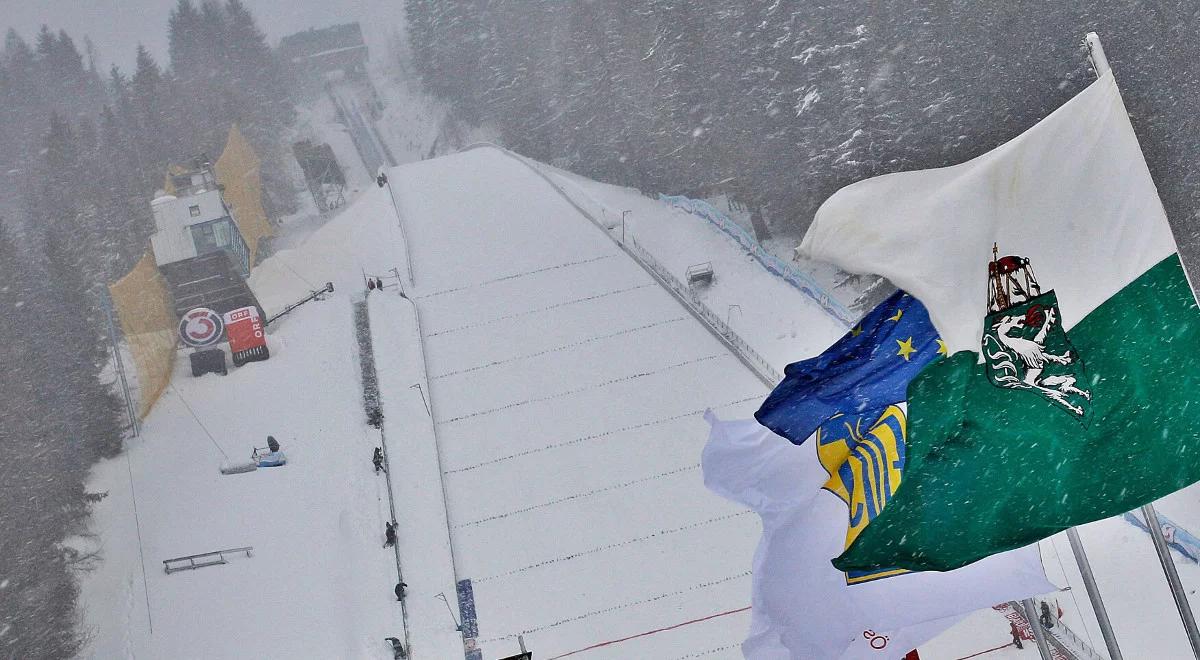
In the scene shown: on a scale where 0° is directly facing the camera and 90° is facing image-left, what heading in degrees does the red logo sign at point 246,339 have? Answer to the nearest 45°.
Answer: approximately 0°

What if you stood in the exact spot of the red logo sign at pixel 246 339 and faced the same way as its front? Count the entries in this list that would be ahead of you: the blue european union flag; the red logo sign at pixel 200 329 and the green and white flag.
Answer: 2

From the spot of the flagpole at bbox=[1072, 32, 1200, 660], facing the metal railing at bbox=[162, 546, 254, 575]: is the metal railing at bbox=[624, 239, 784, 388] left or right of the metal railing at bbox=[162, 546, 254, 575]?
right

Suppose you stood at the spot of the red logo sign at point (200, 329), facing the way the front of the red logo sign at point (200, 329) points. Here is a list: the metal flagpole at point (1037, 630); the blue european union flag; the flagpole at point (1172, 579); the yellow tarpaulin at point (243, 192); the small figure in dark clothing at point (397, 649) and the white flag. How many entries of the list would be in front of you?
5

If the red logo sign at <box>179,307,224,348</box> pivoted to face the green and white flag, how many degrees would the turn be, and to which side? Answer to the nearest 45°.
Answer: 0° — it already faces it

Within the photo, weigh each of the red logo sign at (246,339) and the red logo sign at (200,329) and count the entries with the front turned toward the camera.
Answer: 2

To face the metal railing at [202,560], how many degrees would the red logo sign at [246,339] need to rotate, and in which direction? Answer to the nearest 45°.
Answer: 0° — it already faces it

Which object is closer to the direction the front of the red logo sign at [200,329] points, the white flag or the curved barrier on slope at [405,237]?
the white flag

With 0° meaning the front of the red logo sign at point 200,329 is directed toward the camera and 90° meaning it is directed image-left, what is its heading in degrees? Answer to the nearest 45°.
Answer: approximately 0°

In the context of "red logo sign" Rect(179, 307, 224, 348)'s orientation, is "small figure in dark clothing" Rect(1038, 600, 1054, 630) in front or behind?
in front
